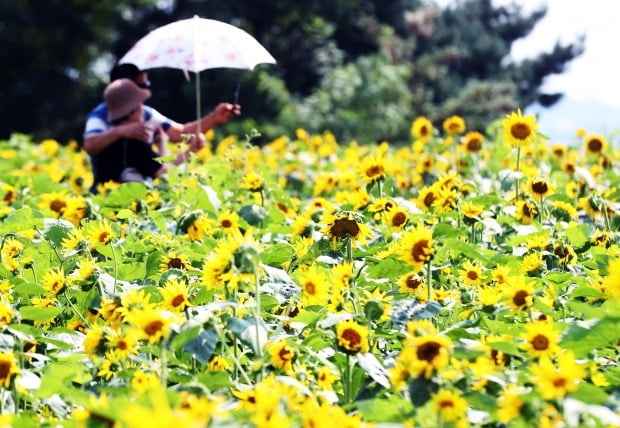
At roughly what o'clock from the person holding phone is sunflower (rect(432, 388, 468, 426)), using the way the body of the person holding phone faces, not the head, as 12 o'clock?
The sunflower is roughly at 1 o'clock from the person holding phone.

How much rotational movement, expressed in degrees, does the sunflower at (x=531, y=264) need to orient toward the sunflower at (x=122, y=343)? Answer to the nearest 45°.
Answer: approximately 45° to its right

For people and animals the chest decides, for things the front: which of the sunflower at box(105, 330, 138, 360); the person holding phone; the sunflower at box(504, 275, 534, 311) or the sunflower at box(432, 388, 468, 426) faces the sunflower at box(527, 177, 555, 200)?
the person holding phone

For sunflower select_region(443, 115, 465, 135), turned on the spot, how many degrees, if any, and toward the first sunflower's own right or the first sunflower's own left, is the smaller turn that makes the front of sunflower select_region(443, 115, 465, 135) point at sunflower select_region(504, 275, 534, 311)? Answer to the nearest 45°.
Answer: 0° — it already faces it
